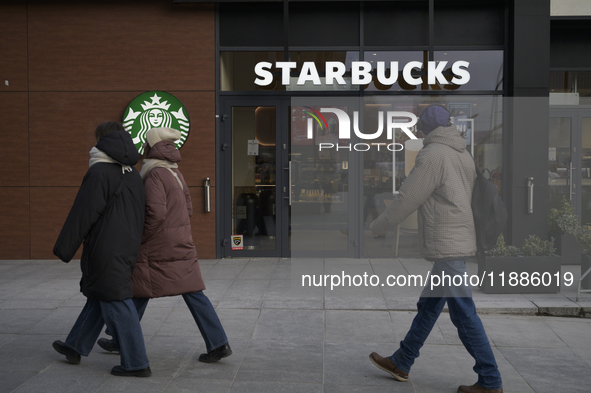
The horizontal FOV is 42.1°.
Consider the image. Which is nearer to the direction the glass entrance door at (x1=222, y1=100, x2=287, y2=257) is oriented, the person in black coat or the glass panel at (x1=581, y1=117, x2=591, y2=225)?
the person in black coat

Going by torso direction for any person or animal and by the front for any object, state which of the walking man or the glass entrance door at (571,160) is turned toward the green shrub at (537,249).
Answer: the glass entrance door

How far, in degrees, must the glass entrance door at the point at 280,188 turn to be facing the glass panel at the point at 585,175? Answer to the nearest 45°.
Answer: approximately 90° to its left

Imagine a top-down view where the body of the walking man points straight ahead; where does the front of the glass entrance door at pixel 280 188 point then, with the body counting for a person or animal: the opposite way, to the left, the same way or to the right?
to the left

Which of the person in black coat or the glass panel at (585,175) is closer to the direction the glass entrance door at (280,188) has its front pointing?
the person in black coat

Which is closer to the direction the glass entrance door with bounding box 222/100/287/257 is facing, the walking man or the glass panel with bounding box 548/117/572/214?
the walking man

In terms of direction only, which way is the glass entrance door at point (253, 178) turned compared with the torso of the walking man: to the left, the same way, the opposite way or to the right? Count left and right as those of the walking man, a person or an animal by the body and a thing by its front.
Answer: to the left

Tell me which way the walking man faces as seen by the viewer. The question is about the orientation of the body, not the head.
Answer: to the viewer's left

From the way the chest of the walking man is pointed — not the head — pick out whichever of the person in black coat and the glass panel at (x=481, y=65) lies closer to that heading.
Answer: the person in black coat

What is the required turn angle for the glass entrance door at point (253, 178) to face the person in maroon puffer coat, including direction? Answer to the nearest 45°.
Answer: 0° — it already faces them

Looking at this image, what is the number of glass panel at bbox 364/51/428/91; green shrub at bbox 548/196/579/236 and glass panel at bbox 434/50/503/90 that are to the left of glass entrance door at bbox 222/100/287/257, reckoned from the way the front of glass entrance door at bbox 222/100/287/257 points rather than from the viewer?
3

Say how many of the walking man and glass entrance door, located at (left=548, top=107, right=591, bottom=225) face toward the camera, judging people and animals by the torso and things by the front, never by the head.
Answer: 1
